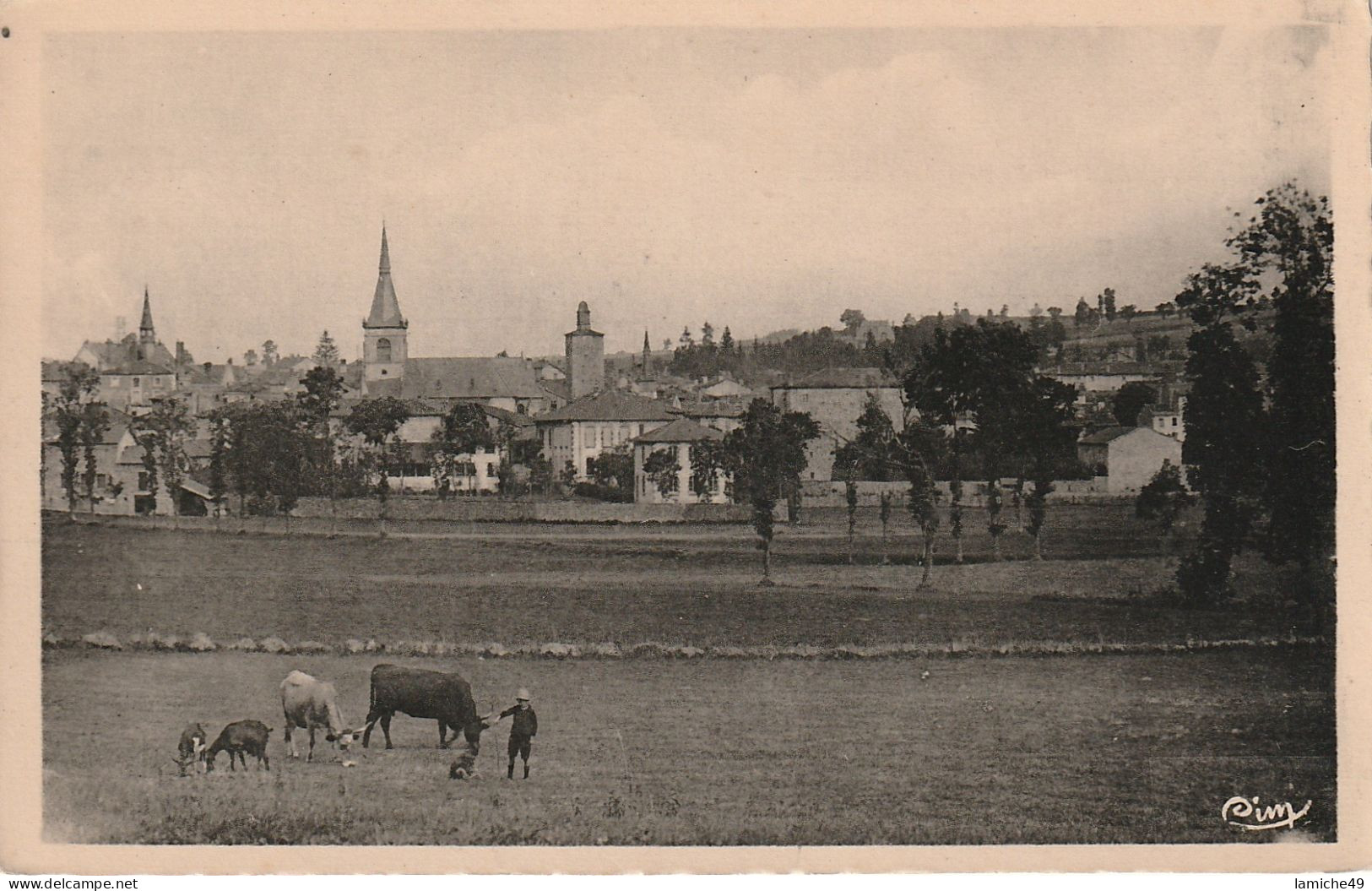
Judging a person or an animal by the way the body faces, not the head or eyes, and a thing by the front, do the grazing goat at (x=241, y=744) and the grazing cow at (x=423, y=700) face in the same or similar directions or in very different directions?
very different directions

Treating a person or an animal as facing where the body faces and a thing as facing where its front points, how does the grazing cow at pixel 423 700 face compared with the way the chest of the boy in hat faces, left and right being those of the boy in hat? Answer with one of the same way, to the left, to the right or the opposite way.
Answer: to the left

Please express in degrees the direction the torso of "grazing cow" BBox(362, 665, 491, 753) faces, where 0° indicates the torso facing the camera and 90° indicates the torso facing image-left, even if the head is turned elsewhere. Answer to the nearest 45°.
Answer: approximately 270°

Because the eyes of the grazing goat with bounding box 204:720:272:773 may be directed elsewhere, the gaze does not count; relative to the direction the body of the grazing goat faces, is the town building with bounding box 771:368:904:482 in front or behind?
behind

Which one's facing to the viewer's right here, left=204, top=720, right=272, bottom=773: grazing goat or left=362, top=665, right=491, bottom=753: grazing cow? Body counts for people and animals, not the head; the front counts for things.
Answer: left=362, top=665, right=491, bottom=753: grazing cow

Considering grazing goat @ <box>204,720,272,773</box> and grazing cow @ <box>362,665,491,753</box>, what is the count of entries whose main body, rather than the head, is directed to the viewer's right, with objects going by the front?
1

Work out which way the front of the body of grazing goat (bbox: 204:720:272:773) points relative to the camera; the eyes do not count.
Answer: to the viewer's left

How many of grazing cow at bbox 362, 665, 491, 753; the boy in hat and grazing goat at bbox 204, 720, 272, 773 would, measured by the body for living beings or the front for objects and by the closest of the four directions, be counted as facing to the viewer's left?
1

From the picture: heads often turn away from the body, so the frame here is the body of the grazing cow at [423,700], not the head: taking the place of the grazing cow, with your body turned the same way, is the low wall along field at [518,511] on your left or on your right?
on your left

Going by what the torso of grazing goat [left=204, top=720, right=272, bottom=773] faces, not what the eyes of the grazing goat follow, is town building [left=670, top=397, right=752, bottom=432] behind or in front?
behind
